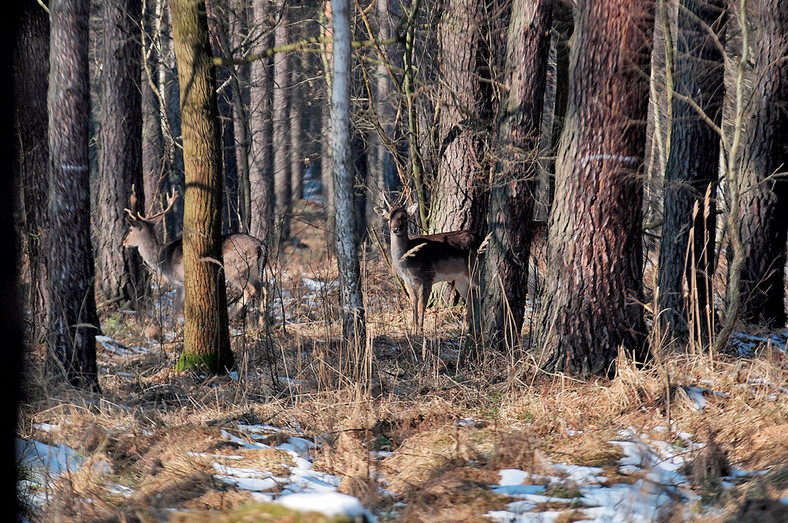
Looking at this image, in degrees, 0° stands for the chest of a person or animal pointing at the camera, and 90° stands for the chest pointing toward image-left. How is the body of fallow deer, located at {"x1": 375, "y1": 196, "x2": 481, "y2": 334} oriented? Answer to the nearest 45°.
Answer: approximately 45°

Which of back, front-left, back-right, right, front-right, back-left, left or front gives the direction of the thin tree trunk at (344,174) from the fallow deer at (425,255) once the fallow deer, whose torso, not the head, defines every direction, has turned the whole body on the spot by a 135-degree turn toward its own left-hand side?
right

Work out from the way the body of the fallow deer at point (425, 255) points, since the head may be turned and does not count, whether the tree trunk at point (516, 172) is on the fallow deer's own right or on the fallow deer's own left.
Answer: on the fallow deer's own left

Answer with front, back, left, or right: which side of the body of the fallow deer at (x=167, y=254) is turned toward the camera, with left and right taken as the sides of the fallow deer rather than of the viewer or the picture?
left

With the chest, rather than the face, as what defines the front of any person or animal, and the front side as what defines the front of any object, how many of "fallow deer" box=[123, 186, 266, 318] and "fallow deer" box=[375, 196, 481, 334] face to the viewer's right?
0

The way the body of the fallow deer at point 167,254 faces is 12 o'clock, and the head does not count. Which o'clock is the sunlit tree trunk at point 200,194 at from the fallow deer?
The sunlit tree trunk is roughly at 9 o'clock from the fallow deer.

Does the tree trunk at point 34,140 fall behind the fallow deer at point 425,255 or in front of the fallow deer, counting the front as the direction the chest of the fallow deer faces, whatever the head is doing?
in front
